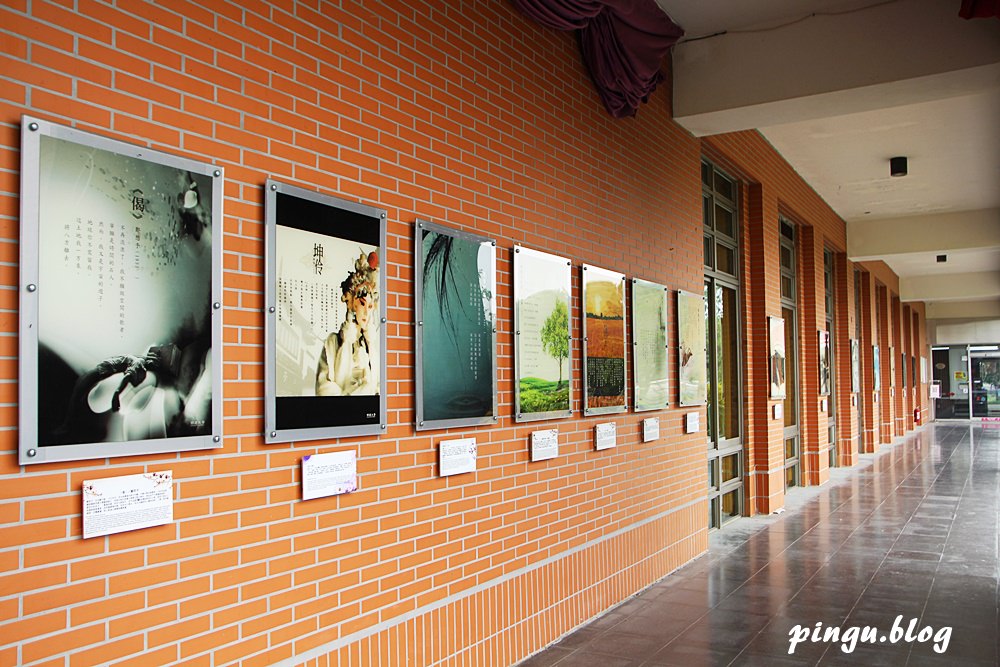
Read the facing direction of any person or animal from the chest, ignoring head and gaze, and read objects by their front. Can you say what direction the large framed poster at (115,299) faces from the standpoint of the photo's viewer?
facing the viewer and to the right of the viewer

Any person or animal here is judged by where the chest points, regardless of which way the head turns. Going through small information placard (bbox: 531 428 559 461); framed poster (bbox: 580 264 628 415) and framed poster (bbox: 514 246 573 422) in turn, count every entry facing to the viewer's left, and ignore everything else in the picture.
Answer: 0

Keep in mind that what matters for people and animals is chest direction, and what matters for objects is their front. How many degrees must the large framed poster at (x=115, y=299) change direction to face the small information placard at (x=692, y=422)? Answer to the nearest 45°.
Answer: approximately 90° to its left

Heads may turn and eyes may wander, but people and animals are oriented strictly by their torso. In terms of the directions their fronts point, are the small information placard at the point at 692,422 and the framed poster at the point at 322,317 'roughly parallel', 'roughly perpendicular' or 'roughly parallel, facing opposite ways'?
roughly parallel

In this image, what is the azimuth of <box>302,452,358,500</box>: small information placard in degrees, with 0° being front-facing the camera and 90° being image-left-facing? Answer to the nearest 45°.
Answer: approximately 315°

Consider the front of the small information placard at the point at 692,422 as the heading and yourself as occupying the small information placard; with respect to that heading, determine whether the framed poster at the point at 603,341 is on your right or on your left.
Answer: on your right

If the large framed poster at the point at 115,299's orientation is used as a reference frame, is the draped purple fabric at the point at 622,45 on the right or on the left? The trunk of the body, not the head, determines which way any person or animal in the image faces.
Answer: on its left

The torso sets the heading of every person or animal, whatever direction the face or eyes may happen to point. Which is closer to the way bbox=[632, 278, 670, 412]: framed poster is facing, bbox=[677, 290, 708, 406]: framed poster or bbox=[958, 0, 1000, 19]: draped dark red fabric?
the draped dark red fabric

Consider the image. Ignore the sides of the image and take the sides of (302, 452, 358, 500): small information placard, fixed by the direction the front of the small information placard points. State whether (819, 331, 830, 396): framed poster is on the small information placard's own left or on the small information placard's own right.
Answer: on the small information placard's own left

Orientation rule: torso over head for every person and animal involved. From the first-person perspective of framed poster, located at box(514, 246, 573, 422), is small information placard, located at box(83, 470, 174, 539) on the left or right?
on its right

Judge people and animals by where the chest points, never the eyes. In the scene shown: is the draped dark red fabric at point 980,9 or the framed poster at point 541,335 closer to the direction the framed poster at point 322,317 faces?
the draped dark red fabric

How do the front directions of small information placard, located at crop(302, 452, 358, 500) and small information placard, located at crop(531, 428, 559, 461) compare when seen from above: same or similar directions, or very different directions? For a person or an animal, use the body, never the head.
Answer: same or similar directions

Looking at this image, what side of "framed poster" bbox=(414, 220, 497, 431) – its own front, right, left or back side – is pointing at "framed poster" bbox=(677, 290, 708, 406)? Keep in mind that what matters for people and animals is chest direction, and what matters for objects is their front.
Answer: left

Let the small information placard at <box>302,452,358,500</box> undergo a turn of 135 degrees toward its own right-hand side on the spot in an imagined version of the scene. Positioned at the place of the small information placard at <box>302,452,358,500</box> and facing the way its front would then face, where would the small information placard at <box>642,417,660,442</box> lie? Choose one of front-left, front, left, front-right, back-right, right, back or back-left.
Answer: back-right

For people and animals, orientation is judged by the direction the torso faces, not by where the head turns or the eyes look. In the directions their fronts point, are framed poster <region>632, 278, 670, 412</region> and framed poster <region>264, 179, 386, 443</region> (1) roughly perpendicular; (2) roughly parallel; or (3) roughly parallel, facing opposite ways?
roughly parallel

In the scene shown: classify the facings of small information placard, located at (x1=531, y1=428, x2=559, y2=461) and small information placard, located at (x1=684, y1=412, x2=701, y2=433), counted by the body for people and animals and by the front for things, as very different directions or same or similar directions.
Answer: same or similar directions

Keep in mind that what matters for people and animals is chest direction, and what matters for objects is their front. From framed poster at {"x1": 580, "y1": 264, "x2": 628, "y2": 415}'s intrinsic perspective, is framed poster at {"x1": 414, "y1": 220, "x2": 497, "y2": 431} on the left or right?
on its right
